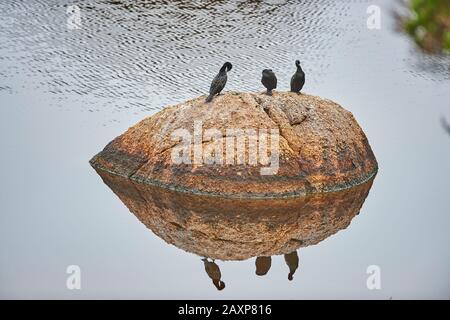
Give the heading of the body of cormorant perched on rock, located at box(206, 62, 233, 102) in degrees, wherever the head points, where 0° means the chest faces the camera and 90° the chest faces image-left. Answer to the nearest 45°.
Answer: approximately 270°

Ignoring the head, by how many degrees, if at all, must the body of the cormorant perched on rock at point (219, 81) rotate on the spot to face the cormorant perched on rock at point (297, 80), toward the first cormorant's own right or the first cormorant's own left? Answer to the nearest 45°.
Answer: approximately 45° to the first cormorant's own right

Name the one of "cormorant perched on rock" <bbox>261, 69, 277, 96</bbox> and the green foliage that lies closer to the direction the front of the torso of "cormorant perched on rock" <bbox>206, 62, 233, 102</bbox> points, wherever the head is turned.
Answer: the cormorant perched on rock

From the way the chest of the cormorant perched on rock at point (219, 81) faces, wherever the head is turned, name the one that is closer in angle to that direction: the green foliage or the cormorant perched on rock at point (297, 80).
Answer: the cormorant perched on rock
